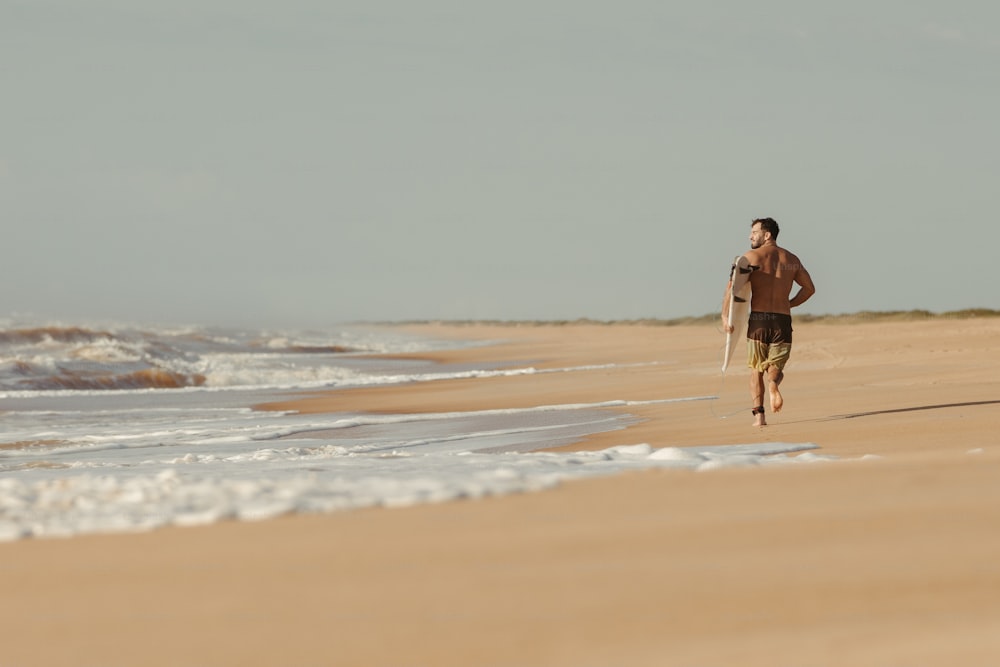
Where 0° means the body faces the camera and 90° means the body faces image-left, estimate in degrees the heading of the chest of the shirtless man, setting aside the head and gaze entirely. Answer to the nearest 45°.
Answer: approximately 180°
